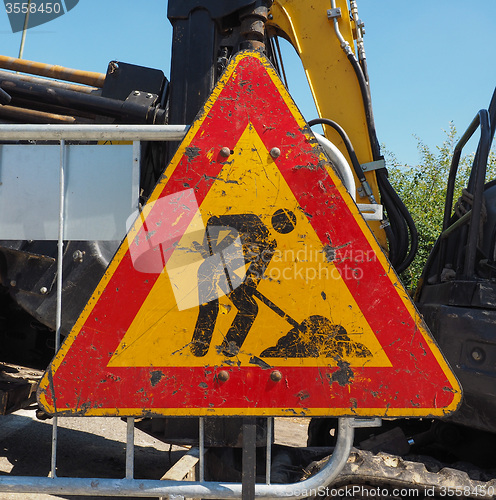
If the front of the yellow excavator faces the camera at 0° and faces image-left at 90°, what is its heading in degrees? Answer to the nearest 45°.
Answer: approximately 90°

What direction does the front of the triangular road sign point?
toward the camera

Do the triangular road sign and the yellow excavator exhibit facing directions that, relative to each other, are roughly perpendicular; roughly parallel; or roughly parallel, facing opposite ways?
roughly perpendicular
